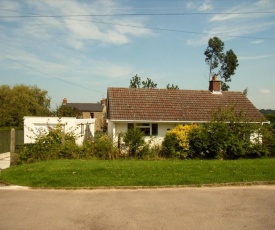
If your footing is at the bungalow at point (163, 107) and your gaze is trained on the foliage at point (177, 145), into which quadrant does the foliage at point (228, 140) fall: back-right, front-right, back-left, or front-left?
front-left

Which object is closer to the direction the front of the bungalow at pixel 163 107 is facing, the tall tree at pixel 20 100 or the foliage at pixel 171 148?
the foliage

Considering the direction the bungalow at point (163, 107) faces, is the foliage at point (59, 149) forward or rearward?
forward

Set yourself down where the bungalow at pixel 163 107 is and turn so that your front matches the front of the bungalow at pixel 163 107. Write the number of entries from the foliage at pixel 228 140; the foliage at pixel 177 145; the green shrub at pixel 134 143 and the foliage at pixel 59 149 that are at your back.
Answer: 0

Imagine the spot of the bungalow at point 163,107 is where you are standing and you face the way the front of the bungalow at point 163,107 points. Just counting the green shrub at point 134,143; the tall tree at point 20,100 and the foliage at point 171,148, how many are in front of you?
2

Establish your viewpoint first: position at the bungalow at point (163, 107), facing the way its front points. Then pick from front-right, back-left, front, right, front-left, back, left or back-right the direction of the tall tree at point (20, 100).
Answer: back-right

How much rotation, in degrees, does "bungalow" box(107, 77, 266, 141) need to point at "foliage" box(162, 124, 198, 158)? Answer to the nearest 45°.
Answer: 0° — it already faces it

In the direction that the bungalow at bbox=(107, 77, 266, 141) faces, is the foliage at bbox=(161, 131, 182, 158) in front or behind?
in front

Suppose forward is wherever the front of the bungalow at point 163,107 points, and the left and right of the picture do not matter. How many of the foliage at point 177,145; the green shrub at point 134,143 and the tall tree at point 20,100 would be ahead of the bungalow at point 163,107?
2

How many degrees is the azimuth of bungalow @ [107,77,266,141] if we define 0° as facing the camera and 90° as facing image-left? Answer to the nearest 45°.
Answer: approximately 0°

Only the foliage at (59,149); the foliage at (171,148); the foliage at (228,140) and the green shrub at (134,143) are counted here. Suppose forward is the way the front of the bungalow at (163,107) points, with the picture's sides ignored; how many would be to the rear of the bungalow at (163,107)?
0

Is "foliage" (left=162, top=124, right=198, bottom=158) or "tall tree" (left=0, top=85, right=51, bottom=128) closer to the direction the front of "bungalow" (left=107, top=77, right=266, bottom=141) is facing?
the foliage

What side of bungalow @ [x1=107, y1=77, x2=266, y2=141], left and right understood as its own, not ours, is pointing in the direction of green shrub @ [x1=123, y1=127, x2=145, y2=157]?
front
